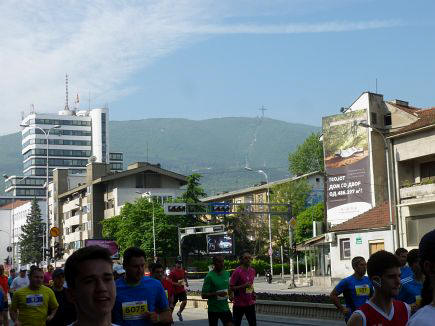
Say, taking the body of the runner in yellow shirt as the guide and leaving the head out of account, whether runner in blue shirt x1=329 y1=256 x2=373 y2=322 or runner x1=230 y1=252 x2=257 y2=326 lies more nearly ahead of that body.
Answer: the runner in blue shirt

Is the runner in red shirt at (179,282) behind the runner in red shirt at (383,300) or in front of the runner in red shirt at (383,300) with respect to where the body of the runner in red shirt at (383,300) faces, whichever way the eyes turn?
behind

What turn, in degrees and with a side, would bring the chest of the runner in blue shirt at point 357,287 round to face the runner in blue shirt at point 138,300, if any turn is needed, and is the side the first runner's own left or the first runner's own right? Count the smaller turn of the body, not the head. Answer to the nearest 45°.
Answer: approximately 90° to the first runner's own right

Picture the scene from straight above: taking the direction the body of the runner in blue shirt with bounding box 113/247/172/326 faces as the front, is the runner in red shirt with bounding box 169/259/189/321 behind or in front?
behind

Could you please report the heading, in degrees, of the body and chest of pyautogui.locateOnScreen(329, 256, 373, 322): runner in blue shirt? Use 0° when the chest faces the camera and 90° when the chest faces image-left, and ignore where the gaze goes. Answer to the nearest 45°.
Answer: approximately 315°

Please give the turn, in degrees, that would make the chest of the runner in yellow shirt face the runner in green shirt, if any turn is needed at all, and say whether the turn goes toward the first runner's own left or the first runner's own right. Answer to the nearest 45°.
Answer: approximately 90° to the first runner's own left

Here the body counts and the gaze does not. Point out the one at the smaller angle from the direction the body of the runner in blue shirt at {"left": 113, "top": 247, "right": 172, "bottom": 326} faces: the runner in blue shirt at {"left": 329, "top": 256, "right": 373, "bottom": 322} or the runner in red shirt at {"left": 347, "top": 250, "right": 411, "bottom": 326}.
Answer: the runner in red shirt

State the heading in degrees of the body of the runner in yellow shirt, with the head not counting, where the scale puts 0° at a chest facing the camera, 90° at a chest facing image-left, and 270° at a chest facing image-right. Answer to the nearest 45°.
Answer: approximately 0°

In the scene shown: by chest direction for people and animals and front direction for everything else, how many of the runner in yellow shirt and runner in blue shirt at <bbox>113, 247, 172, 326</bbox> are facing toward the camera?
2

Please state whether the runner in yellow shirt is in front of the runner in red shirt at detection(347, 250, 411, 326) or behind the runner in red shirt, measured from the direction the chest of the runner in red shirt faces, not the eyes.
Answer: behind
